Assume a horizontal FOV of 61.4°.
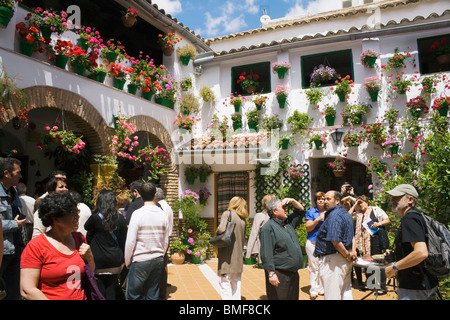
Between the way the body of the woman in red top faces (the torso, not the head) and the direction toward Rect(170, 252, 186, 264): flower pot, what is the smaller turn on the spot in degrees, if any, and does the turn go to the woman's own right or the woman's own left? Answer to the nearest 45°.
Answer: approximately 90° to the woman's own left

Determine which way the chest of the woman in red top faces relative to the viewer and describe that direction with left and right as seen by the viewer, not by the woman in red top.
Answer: facing the viewer and to the right of the viewer

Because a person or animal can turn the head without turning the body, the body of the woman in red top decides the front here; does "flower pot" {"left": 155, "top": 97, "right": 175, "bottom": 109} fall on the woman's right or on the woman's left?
on the woman's left

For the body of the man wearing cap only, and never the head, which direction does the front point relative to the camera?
to the viewer's left

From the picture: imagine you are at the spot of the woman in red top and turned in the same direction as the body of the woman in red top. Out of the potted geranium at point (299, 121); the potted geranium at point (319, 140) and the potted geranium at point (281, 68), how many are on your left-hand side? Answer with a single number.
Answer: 3

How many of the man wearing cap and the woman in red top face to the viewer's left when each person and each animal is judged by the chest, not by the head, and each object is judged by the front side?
1

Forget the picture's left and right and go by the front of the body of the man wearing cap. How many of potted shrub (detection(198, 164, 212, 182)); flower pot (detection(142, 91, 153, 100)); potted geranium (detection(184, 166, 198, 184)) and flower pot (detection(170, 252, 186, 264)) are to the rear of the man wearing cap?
0

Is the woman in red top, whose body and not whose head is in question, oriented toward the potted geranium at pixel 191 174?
no

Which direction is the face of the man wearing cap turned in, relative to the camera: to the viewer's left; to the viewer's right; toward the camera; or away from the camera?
to the viewer's left
